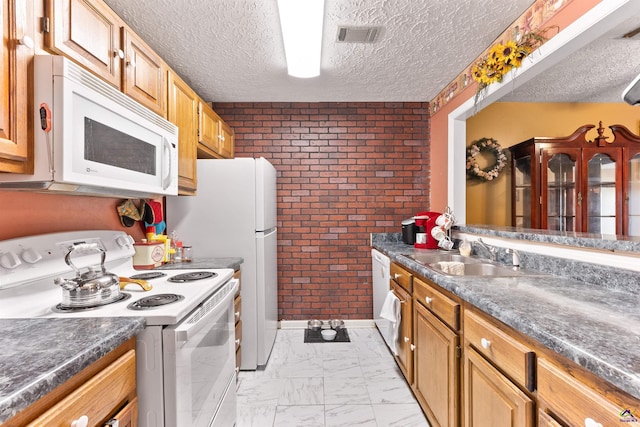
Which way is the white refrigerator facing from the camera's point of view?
to the viewer's right

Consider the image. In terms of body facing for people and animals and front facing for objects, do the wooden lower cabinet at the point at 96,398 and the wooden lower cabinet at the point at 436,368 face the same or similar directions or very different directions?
very different directions

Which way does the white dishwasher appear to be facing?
to the viewer's left

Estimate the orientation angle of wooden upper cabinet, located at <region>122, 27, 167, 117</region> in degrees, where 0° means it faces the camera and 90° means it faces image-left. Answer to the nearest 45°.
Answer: approximately 315°

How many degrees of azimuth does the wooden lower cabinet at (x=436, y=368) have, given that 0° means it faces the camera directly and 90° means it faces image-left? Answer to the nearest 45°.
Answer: approximately 90°

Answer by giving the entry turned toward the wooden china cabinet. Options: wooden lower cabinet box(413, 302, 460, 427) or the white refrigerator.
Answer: the white refrigerator

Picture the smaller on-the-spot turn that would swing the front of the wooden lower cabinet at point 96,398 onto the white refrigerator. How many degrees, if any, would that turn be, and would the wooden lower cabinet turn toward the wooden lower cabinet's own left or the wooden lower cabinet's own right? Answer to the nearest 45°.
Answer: approximately 90° to the wooden lower cabinet's own left

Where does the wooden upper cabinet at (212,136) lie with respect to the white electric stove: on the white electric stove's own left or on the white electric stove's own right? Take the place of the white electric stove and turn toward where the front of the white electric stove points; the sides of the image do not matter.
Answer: on the white electric stove's own left

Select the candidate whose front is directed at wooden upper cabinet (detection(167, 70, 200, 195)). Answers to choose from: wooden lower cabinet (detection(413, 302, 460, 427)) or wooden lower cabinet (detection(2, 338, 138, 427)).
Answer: wooden lower cabinet (detection(413, 302, 460, 427))

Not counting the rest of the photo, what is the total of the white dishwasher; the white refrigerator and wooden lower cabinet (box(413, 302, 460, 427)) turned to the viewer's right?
1
